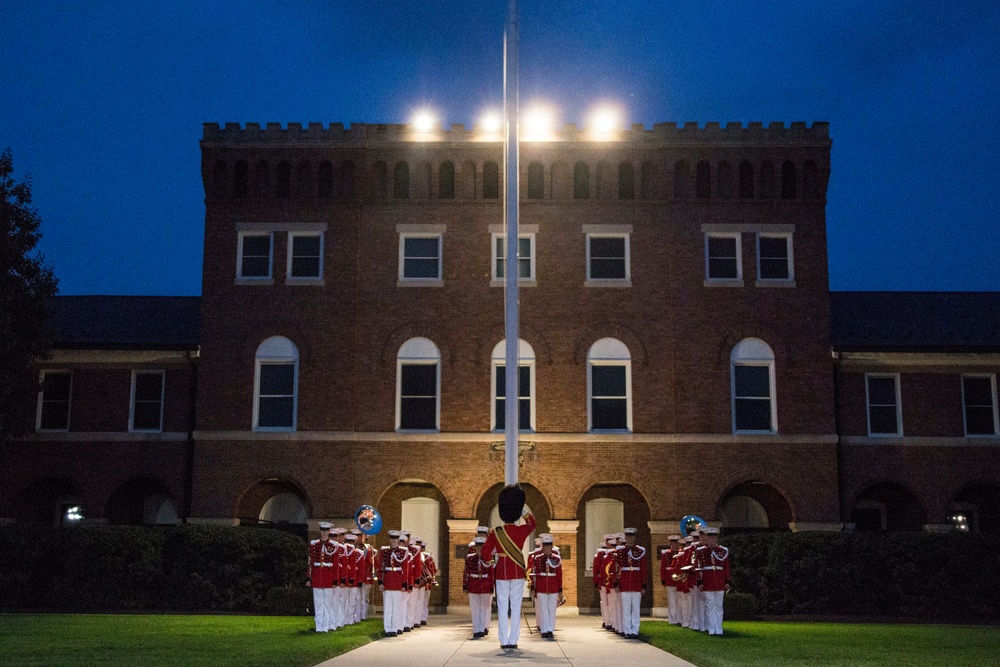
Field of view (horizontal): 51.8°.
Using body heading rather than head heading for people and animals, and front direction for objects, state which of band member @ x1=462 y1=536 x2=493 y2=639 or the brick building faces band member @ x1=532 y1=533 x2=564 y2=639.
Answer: the brick building

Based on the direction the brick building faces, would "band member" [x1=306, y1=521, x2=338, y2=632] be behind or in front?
in front

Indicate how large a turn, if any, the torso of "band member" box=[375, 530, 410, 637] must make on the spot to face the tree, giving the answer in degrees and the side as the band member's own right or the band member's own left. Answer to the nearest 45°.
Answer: approximately 135° to the band member's own right

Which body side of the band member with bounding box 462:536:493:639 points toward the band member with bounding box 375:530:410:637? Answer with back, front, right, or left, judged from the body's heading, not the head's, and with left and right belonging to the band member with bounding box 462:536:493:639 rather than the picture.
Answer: right

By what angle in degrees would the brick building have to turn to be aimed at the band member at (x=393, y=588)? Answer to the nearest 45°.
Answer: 0° — it already faces them

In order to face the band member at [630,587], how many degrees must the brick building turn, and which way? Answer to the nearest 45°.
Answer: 0° — it already faces them

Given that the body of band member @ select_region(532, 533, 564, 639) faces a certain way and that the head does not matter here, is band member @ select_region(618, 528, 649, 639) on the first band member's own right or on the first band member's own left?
on the first band member's own left

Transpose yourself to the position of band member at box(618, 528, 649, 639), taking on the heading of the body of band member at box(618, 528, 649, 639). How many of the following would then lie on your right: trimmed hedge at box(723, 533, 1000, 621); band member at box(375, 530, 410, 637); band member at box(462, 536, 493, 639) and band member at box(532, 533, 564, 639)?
3

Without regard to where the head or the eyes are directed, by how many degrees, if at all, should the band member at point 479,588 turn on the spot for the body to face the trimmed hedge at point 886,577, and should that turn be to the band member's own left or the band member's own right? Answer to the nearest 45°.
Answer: approximately 135° to the band member's own left

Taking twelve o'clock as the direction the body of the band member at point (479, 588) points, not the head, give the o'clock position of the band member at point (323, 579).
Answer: the band member at point (323, 579) is roughly at 3 o'clock from the band member at point (479, 588).

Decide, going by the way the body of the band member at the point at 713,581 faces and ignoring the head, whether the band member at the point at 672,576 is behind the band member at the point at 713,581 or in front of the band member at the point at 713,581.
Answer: behind
